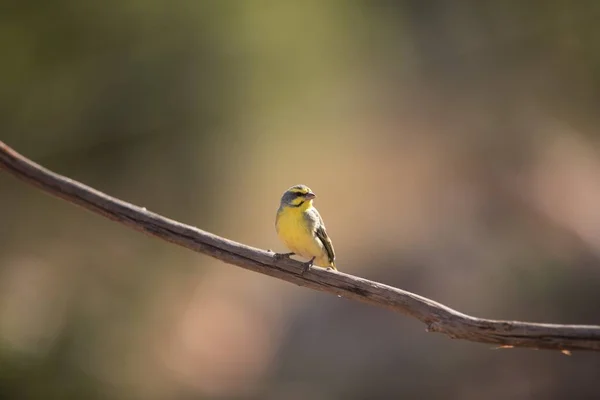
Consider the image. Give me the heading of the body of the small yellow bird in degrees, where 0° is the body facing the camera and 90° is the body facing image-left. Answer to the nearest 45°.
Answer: approximately 45°
